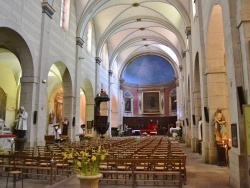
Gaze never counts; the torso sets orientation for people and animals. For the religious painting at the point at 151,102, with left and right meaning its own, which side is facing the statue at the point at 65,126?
front

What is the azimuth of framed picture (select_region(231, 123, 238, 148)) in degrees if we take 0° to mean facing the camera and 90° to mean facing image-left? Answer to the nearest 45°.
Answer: approximately 45°

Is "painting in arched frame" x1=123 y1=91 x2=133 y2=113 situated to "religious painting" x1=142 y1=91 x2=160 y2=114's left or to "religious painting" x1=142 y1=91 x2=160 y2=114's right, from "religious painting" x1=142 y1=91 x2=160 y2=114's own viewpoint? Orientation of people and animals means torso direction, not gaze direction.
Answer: on its right

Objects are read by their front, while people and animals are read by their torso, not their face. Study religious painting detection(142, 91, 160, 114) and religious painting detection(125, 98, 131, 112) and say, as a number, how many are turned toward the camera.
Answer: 2

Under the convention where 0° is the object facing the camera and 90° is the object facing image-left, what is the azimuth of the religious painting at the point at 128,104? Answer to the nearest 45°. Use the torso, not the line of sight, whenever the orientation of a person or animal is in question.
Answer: approximately 0°

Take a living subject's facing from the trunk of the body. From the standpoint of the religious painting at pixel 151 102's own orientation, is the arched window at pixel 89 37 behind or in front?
in front

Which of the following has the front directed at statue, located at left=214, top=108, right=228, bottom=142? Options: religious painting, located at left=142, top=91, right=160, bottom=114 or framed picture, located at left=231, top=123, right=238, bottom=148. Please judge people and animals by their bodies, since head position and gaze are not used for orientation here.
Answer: the religious painting

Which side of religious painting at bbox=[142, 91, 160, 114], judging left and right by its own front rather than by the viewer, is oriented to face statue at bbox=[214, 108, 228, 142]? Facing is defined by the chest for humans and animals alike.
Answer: front
